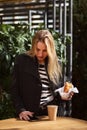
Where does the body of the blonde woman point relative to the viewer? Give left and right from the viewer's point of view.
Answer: facing the viewer and to the right of the viewer
